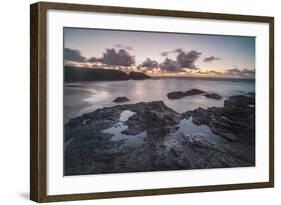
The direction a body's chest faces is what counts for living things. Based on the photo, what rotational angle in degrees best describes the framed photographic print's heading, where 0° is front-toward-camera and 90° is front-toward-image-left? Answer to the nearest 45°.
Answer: approximately 315°
